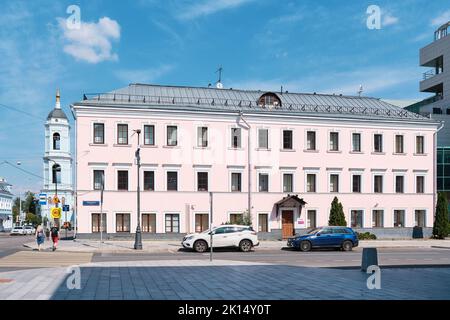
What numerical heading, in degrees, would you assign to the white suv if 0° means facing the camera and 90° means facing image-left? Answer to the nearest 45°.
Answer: approximately 90°

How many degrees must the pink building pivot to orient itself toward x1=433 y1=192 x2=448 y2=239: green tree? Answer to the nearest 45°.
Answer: approximately 90° to its left

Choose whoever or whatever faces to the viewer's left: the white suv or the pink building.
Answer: the white suv

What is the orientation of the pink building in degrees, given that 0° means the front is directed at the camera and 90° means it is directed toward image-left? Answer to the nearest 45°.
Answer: approximately 0°
